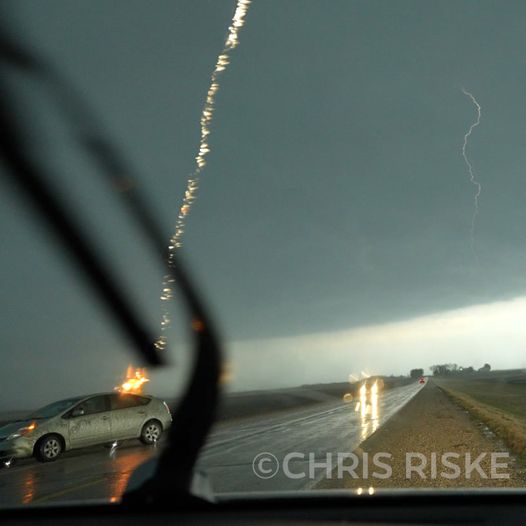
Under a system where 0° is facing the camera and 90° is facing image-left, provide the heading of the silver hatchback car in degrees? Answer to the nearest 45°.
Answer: approximately 45°
